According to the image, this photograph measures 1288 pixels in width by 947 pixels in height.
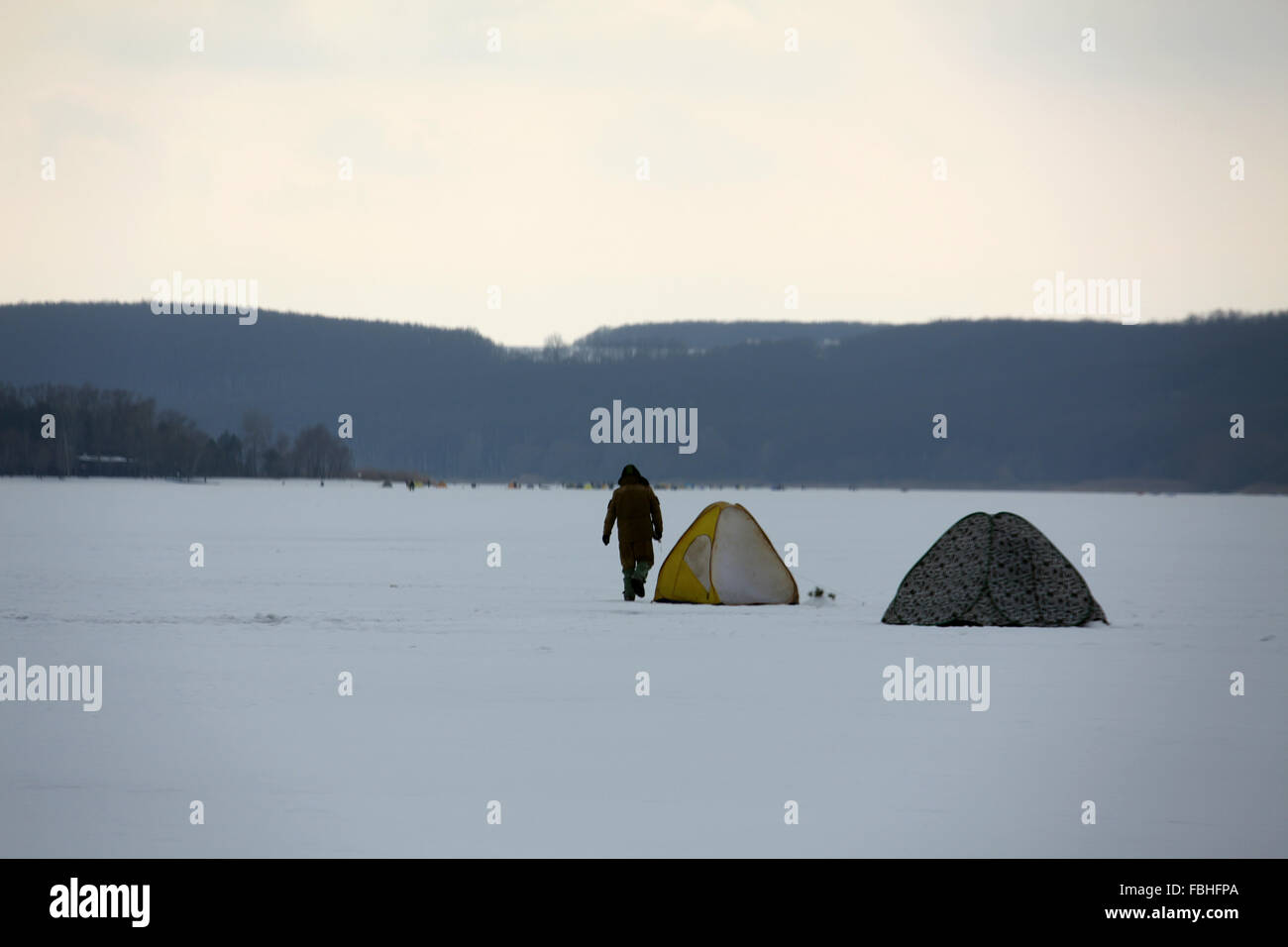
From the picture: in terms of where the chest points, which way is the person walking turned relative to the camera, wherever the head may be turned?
away from the camera

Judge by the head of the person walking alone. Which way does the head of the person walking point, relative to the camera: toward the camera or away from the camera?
away from the camera

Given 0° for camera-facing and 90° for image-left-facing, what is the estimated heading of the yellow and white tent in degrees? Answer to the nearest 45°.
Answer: approximately 45°

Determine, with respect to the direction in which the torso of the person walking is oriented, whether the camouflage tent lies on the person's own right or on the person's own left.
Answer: on the person's own right

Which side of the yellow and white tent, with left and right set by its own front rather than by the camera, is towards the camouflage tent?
left
